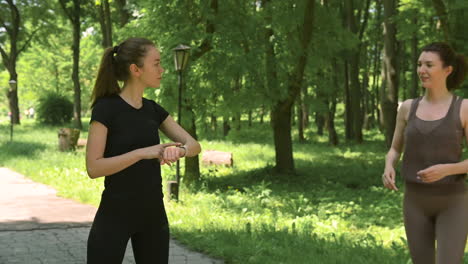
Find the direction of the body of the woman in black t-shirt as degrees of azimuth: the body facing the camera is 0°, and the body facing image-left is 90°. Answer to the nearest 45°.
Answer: approximately 315°

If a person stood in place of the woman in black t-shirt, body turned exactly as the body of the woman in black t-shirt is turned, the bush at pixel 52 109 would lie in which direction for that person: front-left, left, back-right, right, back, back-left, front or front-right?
back-left

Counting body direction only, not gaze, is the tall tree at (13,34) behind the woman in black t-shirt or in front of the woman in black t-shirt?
behind

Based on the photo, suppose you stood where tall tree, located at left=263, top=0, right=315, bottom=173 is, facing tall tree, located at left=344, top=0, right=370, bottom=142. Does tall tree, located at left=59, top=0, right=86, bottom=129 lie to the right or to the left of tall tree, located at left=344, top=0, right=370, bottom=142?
left

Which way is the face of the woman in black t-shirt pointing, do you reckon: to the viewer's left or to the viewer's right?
to the viewer's right

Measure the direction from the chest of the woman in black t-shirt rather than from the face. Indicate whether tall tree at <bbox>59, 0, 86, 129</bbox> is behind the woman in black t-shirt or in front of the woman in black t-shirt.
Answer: behind

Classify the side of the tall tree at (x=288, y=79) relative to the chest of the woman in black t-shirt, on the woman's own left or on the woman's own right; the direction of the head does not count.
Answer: on the woman's own left
